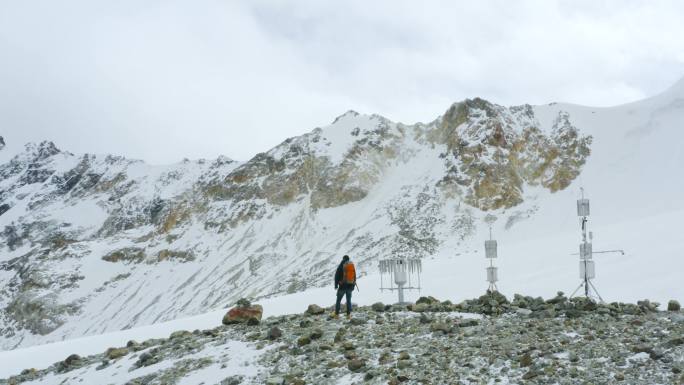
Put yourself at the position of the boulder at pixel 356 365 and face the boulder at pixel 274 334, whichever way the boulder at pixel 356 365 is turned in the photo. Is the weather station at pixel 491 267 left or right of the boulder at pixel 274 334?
right

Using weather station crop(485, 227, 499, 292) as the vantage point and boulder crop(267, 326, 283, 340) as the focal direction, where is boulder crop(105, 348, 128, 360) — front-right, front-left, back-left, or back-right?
front-right

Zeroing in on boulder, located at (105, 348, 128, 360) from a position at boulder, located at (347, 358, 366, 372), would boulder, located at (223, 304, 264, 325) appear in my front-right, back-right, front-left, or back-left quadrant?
front-right

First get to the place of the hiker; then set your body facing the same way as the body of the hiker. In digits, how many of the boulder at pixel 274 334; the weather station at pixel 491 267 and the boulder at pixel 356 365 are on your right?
1

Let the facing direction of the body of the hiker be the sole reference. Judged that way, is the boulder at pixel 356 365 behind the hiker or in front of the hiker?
behind

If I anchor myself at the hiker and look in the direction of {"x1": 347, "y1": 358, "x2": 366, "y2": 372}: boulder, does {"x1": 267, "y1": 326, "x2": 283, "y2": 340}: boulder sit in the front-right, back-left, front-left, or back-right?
front-right

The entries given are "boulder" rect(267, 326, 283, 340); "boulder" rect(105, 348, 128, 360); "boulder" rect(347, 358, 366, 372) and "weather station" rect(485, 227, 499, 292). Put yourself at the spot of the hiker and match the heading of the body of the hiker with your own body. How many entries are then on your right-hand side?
1

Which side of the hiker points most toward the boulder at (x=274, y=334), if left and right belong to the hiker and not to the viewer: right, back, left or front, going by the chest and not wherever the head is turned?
left

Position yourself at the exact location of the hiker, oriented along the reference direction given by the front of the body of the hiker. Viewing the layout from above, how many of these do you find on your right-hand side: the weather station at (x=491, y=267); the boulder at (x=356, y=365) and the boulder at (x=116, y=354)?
1

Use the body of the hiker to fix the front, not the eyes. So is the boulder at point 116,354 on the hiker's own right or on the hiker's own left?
on the hiker's own left

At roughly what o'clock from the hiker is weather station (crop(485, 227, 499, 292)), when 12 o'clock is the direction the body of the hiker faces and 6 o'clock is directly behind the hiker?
The weather station is roughly at 3 o'clock from the hiker.

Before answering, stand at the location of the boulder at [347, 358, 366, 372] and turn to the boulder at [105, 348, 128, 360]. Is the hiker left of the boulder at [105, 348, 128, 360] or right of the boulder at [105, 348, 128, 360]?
right

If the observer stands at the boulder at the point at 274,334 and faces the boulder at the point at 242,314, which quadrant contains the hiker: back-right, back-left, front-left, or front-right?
front-right

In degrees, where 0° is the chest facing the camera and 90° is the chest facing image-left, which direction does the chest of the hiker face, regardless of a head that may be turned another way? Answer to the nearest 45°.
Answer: approximately 135°
